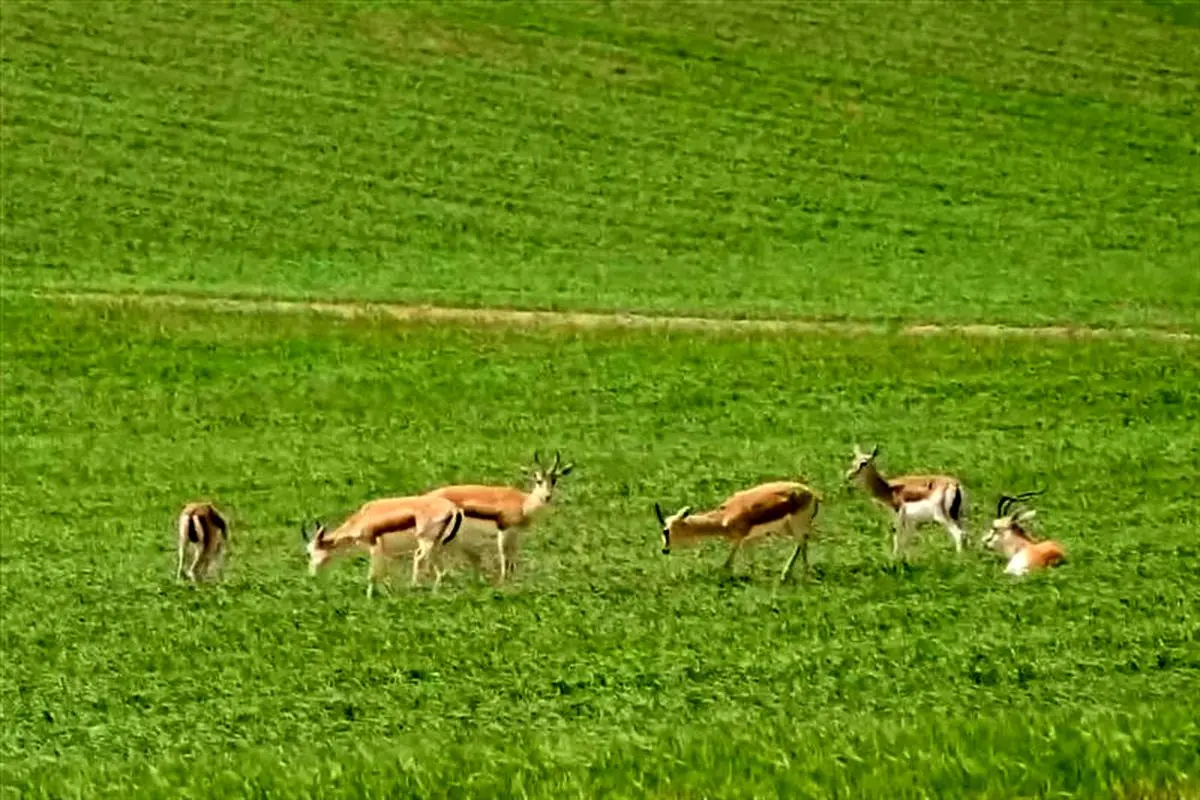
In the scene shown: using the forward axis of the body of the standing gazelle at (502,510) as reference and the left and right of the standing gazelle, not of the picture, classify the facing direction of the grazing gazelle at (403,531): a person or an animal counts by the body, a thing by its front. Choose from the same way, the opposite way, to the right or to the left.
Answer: the opposite way

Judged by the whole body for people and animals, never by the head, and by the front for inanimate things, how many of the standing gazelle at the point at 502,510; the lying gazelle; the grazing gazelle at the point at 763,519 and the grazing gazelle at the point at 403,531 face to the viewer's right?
1

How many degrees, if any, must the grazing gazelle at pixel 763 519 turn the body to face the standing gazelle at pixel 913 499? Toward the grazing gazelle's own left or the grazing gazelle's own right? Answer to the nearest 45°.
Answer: approximately 135° to the grazing gazelle's own right

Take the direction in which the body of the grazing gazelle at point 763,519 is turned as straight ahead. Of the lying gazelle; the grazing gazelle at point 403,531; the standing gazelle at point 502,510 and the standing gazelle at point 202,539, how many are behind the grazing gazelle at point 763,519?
1

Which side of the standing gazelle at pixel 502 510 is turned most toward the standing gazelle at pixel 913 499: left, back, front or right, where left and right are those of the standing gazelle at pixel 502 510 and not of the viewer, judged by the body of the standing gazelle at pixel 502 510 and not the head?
front

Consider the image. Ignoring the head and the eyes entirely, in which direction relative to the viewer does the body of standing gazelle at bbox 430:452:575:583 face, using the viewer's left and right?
facing to the right of the viewer

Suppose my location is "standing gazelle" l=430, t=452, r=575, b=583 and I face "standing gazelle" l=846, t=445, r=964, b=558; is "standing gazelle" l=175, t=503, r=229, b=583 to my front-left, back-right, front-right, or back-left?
back-left

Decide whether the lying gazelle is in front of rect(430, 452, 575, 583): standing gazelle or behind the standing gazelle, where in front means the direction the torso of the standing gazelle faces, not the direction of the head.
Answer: in front

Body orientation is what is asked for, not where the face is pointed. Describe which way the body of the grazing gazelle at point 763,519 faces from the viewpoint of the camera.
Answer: to the viewer's left

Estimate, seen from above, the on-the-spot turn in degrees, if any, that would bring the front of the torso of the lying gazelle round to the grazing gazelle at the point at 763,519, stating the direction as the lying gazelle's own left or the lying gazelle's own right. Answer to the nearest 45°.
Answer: approximately 45° to the lying gazelle's own right

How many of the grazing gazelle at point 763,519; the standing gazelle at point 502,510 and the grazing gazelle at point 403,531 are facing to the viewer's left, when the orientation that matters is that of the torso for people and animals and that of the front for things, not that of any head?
2

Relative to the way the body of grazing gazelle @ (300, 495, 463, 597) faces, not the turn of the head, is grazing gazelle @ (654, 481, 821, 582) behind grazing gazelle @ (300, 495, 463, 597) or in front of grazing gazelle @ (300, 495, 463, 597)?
behind

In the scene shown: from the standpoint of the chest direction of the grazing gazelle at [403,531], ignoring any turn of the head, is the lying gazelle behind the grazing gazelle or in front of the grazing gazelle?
behind

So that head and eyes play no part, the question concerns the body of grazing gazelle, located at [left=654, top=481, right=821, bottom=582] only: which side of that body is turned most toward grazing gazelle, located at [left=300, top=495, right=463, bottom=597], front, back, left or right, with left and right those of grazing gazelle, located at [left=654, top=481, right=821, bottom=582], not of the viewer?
front

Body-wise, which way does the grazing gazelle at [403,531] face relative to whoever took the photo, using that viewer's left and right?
facing to the left of the viewer

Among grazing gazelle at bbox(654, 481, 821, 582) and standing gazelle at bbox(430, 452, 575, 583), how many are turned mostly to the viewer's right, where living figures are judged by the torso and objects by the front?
1

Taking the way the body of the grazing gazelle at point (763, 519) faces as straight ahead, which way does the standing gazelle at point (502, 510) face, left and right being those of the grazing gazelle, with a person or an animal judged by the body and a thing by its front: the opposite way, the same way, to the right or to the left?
the opposite way
